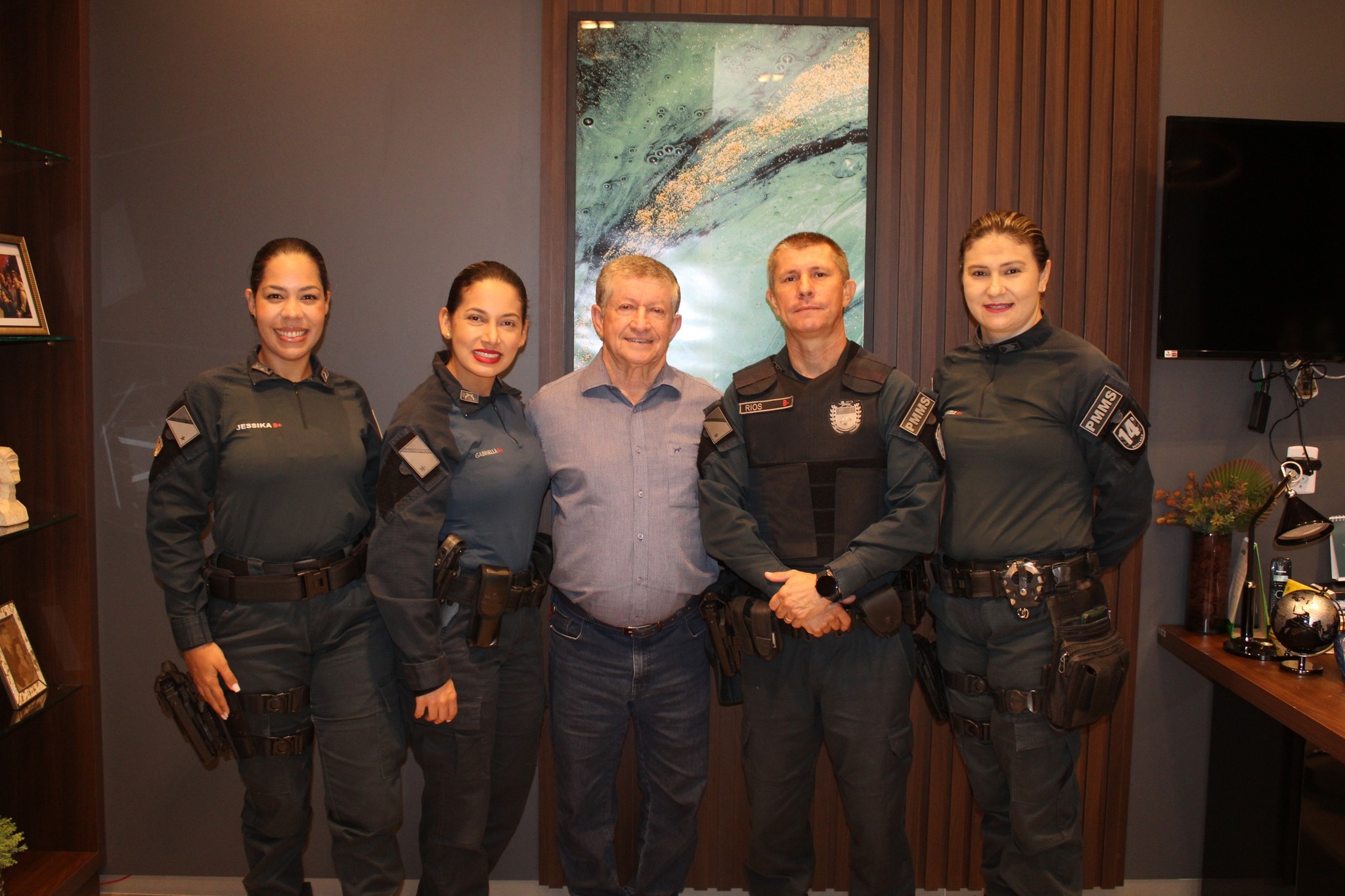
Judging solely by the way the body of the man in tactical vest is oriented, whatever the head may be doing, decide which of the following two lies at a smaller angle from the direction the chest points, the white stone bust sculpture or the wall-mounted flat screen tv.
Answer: the white stone bust sculpture

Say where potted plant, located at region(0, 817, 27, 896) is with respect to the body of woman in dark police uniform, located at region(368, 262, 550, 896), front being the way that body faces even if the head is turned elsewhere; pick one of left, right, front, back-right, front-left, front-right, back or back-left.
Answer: back-right

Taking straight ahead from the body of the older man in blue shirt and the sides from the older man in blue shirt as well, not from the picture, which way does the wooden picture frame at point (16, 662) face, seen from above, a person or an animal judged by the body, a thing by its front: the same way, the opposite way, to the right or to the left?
to the left

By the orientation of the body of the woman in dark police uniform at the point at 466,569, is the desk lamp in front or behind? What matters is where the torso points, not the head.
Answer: in front

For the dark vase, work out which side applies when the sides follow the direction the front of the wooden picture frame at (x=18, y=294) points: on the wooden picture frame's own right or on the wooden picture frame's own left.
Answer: on the wooden picture frame's own left

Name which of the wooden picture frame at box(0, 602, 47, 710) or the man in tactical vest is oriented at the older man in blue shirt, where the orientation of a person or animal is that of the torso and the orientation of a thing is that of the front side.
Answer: the wooden picture frame

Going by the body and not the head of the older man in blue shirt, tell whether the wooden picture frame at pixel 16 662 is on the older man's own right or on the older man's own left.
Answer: on the older man's own right

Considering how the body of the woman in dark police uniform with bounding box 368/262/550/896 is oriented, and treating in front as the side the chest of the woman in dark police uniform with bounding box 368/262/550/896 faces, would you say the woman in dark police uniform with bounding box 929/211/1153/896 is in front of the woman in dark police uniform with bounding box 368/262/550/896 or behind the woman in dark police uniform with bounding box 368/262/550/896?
in front
